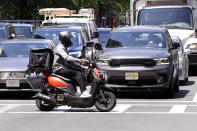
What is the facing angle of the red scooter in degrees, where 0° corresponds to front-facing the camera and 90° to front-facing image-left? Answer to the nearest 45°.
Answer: approximately 270°

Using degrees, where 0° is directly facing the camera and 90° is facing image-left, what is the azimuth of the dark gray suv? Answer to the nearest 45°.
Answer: approximately 0°

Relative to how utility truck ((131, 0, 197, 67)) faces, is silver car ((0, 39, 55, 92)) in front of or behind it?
in front

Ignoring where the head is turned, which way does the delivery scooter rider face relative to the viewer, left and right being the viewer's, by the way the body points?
facing to the right of the viewer

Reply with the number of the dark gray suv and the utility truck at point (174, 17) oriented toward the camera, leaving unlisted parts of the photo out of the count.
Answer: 2

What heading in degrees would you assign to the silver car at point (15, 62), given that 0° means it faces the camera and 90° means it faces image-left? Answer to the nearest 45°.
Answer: approximately 0°

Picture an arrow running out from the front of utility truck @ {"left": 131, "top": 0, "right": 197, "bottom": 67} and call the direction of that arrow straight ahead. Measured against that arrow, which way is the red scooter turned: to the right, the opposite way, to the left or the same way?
to the left

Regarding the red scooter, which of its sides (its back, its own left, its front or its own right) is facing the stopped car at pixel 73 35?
left

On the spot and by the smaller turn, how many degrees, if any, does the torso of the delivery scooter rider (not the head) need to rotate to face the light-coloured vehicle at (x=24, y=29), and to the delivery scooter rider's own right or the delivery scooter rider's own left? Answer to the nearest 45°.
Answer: approximately 90° to the delivery scooter rider's own left
